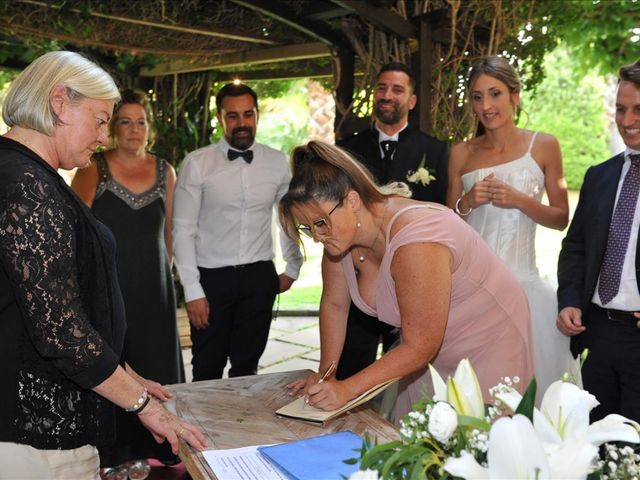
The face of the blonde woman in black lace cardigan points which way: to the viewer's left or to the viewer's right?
to the viewer's right

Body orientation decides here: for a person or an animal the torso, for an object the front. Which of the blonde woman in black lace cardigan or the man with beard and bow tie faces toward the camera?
the man with beard and bow tie

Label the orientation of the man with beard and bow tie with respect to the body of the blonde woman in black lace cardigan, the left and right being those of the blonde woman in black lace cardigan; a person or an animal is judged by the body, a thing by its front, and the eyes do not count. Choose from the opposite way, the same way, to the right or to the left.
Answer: to the right

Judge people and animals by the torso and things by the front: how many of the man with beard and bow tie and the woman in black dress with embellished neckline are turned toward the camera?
2

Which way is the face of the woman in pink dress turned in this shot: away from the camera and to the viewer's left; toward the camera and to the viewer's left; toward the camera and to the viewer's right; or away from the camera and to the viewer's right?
toward the camera and to the viewer's left

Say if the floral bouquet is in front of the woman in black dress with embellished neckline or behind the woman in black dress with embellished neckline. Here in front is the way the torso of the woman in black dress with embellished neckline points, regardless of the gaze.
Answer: in front

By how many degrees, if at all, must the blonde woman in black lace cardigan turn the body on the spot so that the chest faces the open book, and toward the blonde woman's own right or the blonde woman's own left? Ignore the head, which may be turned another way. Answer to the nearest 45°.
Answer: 0° — they already face it

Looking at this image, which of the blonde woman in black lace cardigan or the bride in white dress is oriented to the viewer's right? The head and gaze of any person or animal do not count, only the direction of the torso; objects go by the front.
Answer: the blonde woman in black lace cardigan

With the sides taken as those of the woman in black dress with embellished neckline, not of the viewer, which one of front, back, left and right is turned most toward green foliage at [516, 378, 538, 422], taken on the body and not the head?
front

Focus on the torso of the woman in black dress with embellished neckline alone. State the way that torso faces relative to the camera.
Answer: toward the camera

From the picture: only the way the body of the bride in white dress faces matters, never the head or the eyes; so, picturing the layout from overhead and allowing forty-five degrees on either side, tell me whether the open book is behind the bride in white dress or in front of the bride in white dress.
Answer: in front

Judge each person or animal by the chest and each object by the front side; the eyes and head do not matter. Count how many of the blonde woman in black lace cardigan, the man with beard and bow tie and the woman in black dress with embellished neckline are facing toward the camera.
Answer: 2

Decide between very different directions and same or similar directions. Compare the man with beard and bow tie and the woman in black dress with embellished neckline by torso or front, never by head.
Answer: same or similar directions

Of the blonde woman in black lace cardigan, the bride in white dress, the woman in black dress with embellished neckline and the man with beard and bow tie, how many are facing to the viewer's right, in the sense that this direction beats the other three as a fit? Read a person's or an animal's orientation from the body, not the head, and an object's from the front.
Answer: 1

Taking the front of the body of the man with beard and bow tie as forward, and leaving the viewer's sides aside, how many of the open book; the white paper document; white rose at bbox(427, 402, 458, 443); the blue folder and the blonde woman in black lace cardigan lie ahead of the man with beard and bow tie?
5

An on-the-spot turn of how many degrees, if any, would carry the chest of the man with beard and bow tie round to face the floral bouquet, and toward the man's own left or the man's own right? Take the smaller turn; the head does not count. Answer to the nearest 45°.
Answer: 0° — they already face it
